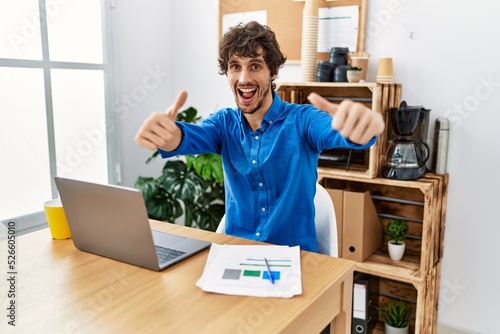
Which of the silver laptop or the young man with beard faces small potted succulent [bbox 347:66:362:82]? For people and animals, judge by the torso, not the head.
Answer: the silver laptop

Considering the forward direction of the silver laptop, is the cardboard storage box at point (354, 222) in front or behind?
in front

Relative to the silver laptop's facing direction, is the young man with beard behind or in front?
in front

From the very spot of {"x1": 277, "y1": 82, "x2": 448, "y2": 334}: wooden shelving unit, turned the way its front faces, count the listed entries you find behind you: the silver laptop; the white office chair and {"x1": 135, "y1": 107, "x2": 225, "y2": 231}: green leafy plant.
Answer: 0

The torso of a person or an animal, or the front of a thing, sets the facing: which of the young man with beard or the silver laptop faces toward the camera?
the young man with beard

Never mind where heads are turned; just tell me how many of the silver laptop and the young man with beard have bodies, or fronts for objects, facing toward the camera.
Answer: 1

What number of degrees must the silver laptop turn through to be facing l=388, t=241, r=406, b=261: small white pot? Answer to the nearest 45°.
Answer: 0° — it already faces it

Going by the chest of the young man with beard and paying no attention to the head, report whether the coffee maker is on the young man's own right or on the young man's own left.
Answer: on the young man's own left

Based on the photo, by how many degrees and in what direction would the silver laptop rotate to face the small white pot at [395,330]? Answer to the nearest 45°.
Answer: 0° — it already faces it

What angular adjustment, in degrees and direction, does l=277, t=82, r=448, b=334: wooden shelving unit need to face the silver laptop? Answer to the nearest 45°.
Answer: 0° — it already faces it

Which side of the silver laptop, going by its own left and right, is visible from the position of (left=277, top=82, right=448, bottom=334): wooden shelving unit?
front

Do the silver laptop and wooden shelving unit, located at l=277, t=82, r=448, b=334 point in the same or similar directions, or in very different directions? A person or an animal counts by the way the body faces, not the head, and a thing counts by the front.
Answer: very different directions

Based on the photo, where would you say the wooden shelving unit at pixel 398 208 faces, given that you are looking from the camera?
facing the viewer and to the left of the viewer

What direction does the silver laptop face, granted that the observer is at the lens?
facing away from the viewer and to the right of the viewer

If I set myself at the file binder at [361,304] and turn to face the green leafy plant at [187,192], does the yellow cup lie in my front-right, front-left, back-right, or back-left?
front-left

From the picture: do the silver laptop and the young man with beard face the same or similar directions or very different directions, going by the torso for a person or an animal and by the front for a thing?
very different directions

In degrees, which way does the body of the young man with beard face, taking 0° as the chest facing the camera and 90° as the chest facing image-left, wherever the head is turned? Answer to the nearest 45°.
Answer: approximately 0°
